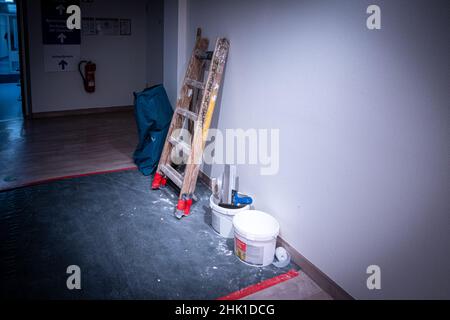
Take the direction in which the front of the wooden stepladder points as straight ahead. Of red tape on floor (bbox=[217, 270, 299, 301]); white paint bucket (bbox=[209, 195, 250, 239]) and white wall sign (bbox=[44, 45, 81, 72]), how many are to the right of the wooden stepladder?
1

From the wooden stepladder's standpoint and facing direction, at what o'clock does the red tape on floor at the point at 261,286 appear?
The red tape on floor is roughly at 10 o'clock from the wooden stepladder.

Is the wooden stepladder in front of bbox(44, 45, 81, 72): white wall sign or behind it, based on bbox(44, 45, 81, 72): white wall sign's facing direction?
in front

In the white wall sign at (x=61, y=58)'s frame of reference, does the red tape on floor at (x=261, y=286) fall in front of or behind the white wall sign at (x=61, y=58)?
in front

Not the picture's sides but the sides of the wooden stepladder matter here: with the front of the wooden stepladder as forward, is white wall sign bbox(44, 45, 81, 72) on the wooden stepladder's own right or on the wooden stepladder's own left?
on the wooden stepladder's own right

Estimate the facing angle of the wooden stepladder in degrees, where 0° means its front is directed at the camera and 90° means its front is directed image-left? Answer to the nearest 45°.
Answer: approximately 45°

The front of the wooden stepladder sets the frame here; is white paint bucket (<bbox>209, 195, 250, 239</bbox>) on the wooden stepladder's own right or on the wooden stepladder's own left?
on the wooden stepladder's own left

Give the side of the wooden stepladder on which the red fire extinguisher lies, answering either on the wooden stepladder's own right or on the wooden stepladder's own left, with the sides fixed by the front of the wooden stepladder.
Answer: on the wooden stepladder's own right

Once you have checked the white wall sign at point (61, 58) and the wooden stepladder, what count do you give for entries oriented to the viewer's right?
0

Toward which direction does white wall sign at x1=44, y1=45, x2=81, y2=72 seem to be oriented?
toward the camera
